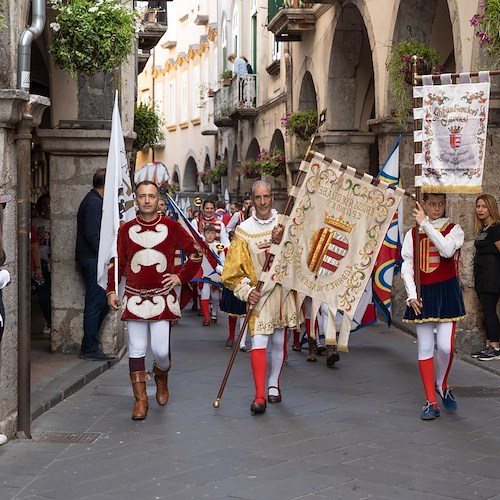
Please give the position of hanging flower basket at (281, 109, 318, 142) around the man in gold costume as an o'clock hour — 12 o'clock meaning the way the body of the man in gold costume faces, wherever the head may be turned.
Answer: The hanging flower basket is roughly at 6 o'clock from the man in gold costume.

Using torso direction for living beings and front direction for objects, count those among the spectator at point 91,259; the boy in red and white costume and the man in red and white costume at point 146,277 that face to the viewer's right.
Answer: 1

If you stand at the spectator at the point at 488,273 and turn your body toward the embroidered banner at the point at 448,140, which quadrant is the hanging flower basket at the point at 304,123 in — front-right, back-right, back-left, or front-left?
back-right

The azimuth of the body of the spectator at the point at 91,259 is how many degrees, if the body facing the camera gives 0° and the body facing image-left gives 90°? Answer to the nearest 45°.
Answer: approximately 270°

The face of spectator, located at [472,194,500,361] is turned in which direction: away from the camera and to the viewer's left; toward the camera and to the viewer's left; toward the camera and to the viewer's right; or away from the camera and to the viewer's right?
toward the camera and to the viewer's left

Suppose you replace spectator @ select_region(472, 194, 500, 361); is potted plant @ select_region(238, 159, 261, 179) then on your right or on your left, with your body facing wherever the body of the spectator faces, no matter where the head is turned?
on your right

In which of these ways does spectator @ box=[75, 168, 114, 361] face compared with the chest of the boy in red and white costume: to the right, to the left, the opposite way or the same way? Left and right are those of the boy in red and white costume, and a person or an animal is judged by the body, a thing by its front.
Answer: to the left

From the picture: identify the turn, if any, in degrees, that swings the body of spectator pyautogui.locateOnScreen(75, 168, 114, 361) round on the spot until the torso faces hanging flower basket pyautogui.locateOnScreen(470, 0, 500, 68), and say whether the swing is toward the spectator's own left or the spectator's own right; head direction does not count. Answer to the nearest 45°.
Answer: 0° — they already face it

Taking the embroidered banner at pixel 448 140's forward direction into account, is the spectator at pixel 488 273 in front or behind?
behind
